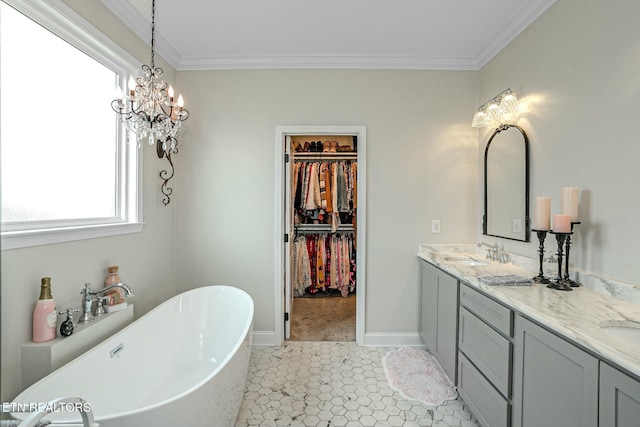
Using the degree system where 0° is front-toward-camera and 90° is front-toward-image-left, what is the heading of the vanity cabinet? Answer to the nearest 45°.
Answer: approximately 45°

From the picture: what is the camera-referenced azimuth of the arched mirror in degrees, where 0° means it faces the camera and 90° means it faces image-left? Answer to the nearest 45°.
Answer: approximately 45°

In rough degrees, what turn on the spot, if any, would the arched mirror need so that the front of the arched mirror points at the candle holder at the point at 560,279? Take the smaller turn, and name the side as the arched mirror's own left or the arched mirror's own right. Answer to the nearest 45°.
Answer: approximately 45° to the arched mirror's own left

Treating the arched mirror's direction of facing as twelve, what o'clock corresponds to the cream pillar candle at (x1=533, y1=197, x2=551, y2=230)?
The cream pillar candle is roughly at 10 o'clock from the arched mirror.
